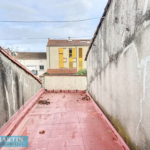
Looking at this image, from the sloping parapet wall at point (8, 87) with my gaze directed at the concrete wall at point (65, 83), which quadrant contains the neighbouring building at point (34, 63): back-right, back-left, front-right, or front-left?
front-left

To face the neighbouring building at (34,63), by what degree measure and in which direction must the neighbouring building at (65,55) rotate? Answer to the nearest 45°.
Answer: approximately 90° to its right

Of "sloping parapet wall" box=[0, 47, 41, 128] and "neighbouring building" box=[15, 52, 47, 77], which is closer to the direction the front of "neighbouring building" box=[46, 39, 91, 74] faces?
the sloping parapet wall

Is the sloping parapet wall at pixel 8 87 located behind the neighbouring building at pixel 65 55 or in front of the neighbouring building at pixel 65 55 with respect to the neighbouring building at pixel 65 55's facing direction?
in front

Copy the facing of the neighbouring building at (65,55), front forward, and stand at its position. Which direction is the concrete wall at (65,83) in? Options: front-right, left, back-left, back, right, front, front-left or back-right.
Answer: front

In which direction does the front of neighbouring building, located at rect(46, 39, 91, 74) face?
toward the camera
